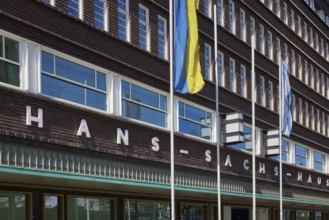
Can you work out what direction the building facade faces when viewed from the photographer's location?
facing the viewer and to the right of the viewer
